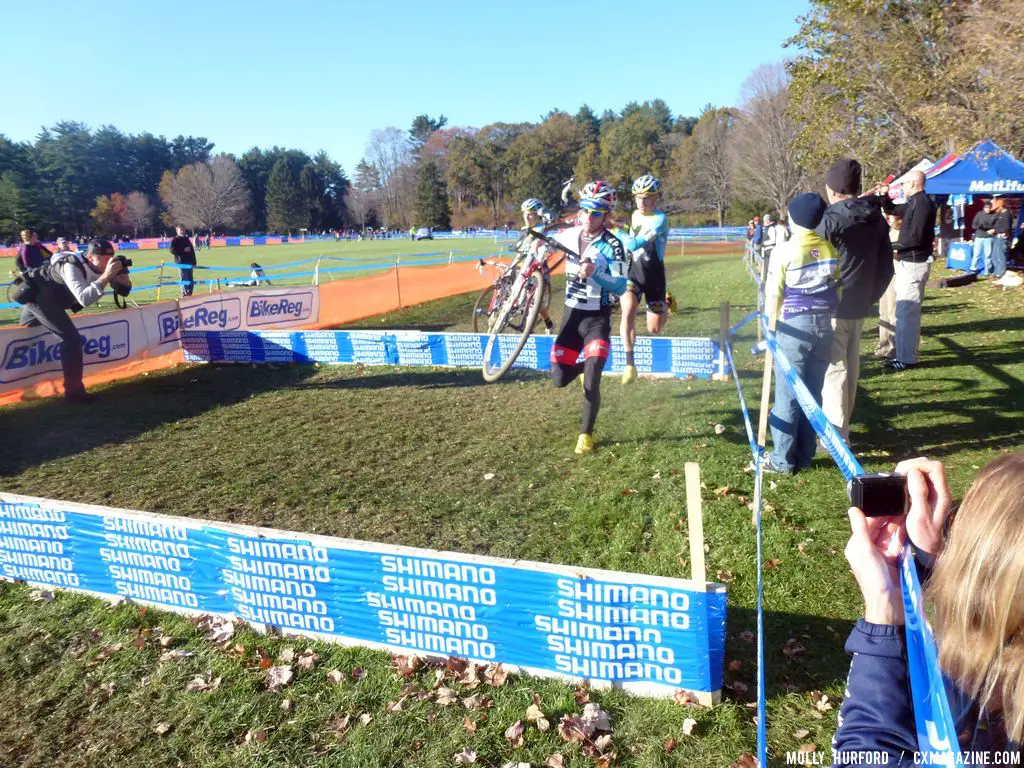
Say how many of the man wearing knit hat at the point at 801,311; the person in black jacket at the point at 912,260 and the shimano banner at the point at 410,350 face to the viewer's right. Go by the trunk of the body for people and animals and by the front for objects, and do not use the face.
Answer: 0

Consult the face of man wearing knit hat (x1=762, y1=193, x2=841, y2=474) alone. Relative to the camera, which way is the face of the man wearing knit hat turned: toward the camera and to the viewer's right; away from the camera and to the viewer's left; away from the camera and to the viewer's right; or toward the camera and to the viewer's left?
away from the camera and to the viewer's left

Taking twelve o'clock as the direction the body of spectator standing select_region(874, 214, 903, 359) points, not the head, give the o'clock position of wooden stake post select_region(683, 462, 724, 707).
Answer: The wooden stake post is roughly at 9 o'clock from the spectator standing.

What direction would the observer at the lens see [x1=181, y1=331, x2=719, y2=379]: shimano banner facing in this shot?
facing the viewer

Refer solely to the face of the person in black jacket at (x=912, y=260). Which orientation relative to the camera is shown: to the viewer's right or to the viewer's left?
to the viewer's left

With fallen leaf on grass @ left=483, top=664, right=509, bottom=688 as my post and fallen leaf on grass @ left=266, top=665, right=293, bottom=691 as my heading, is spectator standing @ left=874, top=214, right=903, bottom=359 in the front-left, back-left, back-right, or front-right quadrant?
back-right

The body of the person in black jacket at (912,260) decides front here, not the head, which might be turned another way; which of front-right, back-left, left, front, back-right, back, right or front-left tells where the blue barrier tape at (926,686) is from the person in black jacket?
left

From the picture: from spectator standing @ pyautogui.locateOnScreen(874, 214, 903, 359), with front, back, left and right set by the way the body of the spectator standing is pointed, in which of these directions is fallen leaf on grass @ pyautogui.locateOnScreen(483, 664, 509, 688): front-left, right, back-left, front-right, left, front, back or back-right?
left

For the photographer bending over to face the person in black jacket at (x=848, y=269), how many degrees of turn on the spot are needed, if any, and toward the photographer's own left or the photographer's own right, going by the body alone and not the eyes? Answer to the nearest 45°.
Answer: approximately 45° to the photographer's own right

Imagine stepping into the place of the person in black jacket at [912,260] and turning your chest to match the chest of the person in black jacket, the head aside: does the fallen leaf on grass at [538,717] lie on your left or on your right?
on your left

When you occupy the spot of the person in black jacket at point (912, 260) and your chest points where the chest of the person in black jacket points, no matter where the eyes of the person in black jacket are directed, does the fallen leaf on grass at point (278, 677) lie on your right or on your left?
on your left

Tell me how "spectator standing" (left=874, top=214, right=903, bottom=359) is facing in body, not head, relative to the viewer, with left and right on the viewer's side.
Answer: facing to the left of the viewer

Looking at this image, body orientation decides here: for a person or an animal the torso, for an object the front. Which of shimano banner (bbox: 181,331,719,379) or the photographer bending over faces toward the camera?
the shimano banner

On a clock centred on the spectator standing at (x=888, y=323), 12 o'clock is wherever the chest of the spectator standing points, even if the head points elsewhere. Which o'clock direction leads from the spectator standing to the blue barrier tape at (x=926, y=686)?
The blue barrier tape is roughly at 9 o'clock from the spectator standing.

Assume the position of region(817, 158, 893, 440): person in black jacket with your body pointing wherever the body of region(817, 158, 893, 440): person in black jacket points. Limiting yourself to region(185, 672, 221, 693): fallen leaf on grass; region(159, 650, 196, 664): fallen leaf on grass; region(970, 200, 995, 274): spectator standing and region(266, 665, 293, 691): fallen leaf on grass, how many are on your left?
3

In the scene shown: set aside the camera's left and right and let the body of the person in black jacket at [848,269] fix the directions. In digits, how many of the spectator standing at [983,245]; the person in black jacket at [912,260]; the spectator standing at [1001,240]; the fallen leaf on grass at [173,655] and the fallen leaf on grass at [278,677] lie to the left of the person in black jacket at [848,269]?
2

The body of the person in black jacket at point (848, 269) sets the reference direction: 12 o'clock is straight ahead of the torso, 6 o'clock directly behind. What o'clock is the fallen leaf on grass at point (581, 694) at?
The fallen leaf on grass is roughly at 8 o'clock from the person in black jacket.

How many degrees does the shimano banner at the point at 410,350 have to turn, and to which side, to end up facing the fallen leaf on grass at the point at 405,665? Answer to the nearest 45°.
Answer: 0° — it already faces it

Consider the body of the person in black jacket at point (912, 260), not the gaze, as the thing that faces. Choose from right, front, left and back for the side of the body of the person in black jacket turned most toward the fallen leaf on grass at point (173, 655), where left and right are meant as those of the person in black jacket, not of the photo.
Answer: left
